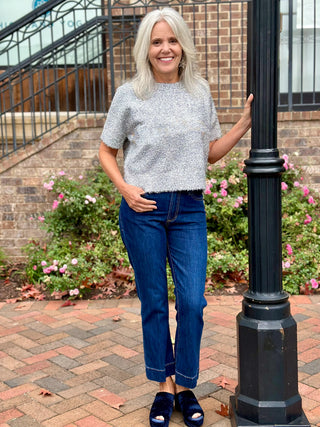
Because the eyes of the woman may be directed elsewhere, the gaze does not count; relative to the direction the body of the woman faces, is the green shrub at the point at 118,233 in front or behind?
behind

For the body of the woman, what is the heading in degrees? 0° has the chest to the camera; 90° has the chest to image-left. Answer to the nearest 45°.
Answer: approximately 0°

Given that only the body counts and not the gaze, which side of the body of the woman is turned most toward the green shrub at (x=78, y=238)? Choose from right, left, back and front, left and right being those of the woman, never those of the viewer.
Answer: back

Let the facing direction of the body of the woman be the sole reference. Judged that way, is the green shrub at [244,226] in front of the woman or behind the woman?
behind
